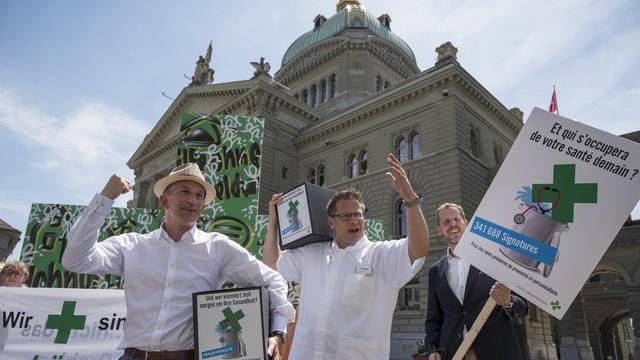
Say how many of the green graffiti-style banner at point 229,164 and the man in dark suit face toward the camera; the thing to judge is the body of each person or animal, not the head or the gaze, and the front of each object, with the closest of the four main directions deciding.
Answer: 2

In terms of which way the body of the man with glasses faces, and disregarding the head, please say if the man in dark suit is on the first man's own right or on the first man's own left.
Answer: on the first man's own left

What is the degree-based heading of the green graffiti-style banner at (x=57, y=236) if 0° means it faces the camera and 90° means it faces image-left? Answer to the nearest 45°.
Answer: approximately 0°

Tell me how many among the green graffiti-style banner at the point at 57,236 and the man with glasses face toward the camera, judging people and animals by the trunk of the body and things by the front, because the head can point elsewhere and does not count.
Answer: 2
